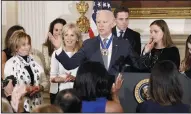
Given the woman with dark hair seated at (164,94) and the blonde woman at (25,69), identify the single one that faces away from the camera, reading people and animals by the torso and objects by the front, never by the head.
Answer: the woman with dark hair seated

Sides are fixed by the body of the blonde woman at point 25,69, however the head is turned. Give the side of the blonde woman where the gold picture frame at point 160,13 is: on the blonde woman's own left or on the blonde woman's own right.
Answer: on the blonde woman's own left

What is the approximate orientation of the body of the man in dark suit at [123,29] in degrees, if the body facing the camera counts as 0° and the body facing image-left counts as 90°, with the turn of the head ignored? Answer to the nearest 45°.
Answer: approximately 45°

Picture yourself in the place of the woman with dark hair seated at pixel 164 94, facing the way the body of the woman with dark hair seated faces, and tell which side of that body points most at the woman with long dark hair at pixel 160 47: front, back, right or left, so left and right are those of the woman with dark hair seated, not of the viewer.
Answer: front

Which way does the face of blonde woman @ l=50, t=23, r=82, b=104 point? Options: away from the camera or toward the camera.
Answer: toward the camera

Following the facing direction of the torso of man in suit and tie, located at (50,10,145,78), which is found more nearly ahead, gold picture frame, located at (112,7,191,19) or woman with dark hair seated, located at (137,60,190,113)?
the woman with dark hair seated

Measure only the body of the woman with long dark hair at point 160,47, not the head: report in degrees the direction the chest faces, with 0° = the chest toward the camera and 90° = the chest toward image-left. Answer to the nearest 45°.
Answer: approximately 45°

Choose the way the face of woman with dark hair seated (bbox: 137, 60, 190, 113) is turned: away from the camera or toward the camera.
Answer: away from the camera

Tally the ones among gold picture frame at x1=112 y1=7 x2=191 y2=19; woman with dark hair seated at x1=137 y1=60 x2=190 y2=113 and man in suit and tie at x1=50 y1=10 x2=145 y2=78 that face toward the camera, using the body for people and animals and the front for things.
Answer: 2

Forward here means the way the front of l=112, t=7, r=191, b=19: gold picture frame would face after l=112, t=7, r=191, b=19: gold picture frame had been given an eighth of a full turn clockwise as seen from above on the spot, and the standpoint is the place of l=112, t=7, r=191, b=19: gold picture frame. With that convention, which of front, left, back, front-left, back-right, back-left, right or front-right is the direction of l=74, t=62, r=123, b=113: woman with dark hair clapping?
front-left

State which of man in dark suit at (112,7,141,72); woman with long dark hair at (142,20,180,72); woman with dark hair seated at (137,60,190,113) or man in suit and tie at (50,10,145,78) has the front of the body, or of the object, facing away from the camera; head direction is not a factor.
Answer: the woman with dark hair seated

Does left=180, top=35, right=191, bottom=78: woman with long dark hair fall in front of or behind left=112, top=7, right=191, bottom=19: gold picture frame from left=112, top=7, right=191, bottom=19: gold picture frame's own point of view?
in front

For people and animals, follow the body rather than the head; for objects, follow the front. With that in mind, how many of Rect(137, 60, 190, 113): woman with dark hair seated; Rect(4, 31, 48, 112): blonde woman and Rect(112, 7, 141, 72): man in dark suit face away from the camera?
1

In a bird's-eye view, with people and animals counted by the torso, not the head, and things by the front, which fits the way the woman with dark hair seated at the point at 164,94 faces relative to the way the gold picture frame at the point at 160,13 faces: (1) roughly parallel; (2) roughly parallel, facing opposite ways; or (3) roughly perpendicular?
roughly parallel, facing opposite ways

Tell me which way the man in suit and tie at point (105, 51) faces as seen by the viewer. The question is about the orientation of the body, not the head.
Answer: toward the camera

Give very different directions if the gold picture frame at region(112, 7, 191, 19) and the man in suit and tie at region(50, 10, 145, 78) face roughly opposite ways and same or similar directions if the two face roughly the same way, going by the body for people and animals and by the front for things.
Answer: same or similar directions

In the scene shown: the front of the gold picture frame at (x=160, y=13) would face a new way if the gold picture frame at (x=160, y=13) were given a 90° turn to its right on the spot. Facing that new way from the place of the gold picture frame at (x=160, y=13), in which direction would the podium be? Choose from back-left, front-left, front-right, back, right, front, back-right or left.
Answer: left
